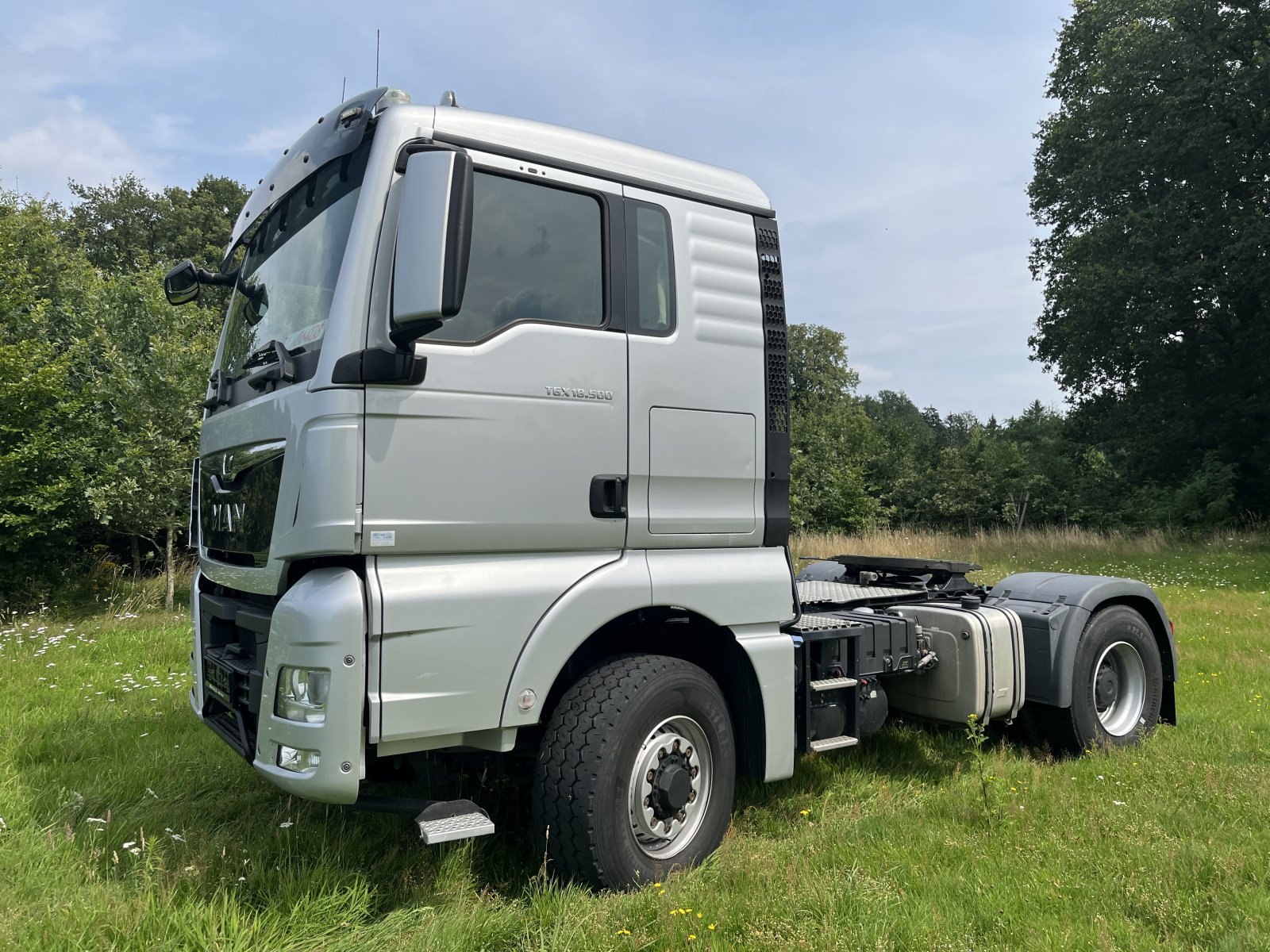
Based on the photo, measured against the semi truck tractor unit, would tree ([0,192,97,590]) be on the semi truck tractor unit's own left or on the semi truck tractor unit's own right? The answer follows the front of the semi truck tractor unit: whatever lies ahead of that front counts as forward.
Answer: on the semi truck tractor unit's own right

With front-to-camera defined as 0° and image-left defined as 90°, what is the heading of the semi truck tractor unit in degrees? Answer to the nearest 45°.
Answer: approximately 45°

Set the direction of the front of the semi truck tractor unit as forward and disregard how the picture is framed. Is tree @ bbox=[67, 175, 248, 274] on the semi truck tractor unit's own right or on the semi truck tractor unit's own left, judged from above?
on the semi truck tractor unit's own right

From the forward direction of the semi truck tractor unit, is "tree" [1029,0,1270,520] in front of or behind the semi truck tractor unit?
behind

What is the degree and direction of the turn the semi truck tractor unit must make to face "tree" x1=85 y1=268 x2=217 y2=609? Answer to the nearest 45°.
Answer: approximately 90° to its right
